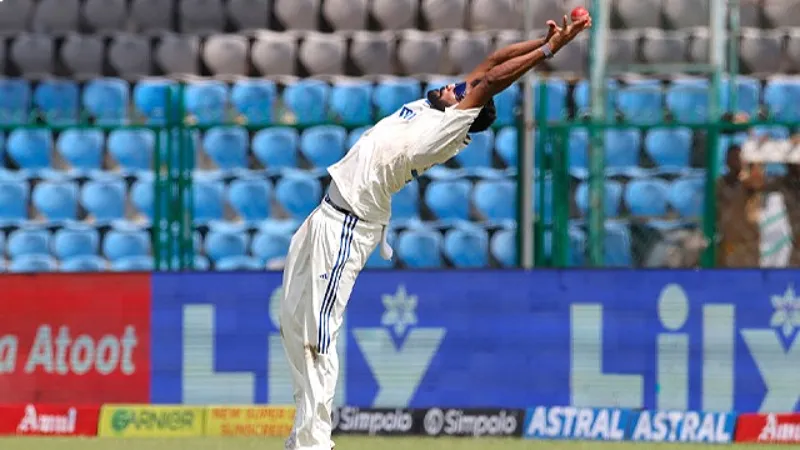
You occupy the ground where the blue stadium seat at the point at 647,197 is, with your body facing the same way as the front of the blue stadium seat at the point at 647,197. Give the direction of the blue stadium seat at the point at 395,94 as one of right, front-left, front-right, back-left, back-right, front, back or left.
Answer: back-right

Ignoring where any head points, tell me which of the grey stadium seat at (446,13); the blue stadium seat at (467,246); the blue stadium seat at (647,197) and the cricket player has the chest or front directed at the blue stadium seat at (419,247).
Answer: the grey stadium seat

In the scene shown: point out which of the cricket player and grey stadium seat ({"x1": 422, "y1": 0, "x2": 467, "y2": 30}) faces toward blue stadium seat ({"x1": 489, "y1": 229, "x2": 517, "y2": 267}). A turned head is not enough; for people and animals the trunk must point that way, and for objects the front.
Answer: the grey stadium seat

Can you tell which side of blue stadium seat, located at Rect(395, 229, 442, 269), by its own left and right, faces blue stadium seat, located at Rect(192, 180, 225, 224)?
right

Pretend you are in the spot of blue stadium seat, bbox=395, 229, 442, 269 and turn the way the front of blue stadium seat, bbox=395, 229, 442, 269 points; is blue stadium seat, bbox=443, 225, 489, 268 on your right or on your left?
on your left

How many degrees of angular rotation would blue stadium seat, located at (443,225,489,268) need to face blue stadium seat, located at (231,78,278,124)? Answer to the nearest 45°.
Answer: approximately 135° to its right

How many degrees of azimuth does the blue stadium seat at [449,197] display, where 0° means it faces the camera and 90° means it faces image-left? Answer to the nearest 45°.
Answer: approximately 0°
